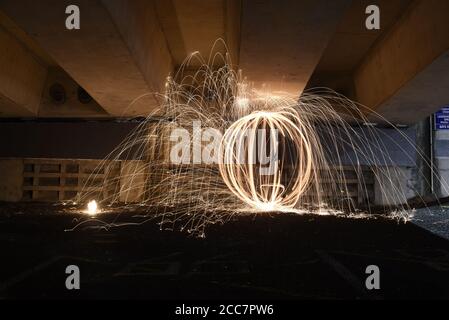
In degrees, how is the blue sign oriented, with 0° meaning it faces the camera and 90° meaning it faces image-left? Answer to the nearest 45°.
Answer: approximately 0°

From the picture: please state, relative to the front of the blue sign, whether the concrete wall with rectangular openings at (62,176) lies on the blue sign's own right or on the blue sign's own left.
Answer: on the blue sign's own right
